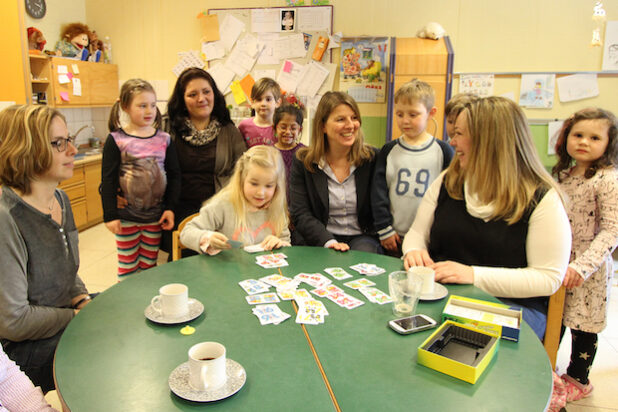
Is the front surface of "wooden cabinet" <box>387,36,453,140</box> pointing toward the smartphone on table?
yes

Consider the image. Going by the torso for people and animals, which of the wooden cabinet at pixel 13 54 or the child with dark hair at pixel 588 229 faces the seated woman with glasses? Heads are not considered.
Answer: the child with dark hair

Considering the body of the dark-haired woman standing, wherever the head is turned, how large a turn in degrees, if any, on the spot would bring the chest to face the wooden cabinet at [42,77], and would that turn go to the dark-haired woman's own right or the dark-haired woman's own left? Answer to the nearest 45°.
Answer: approximately 135° to the dark-haired woman's own right

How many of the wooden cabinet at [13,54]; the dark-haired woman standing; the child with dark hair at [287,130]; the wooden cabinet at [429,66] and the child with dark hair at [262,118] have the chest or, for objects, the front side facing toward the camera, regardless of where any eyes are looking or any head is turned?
4

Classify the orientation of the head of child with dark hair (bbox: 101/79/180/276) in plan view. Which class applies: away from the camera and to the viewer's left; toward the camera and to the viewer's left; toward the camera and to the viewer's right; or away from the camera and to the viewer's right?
toward the camera and to the viewer's right

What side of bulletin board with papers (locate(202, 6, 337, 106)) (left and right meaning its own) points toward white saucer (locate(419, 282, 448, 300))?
front

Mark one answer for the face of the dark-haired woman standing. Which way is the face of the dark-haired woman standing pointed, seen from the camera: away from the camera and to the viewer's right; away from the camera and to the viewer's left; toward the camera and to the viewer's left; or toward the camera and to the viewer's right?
toward the camera and to the viewer's right

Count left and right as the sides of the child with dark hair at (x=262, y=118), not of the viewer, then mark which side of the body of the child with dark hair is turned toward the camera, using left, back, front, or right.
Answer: front

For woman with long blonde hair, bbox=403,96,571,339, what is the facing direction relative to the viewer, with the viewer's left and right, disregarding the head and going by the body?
facing the viewer and to the left of the viewer

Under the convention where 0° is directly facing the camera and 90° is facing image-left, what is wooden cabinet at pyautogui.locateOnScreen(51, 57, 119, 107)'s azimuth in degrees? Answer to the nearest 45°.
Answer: approximately 315°

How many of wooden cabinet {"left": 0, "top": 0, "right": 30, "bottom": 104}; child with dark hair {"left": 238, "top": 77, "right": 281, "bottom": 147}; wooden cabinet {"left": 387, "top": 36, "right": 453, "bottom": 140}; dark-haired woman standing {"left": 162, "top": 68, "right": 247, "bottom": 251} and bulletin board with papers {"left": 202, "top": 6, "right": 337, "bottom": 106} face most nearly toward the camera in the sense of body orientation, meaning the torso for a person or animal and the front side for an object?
4

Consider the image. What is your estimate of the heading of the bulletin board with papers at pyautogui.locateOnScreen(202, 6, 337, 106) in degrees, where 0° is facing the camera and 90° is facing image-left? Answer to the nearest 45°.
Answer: approximately 0°

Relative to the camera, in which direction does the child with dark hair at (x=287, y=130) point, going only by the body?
toward the camera
